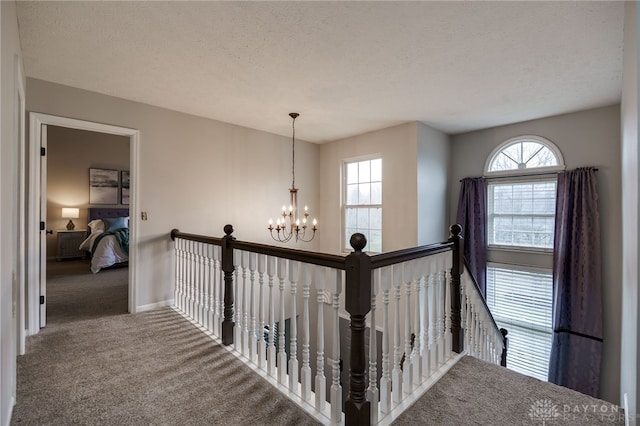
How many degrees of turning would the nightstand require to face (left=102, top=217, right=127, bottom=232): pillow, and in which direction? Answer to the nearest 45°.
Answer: approximately 45° to its left

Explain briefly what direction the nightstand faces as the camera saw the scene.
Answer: facing the viewer

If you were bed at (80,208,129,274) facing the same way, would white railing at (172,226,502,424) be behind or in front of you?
in front

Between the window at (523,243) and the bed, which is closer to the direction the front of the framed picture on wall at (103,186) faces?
the bed

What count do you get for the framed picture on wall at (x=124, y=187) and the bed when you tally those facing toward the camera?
2

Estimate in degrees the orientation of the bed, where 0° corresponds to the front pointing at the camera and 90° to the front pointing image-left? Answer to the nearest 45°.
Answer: approximately 0°

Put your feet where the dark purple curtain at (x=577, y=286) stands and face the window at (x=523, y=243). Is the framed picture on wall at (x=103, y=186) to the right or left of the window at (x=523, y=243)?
left

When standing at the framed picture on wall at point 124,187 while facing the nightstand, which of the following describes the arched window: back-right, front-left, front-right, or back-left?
back-left

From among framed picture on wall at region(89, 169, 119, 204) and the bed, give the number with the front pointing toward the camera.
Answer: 2

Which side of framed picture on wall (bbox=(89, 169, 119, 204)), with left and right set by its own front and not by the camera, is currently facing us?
front

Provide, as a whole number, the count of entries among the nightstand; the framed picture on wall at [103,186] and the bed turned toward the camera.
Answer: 3
